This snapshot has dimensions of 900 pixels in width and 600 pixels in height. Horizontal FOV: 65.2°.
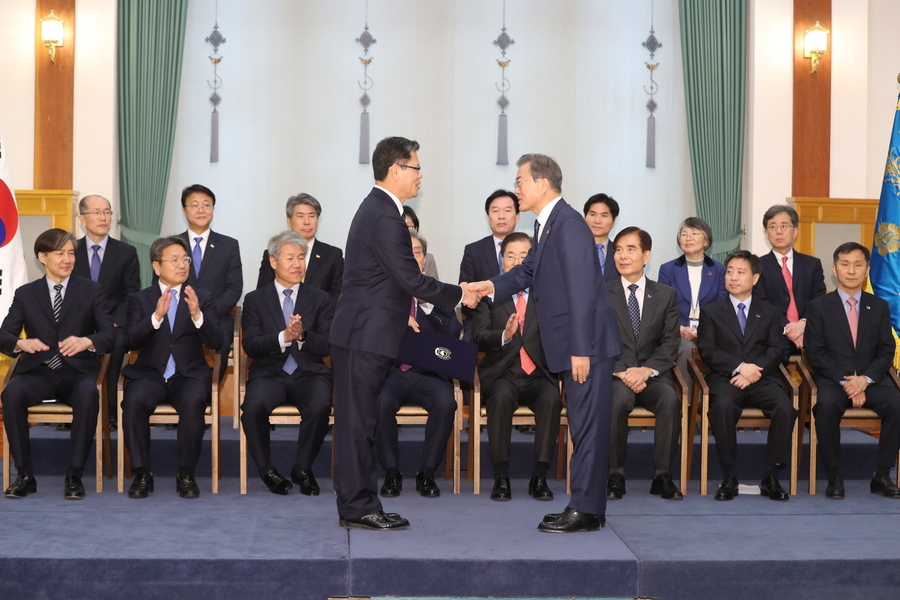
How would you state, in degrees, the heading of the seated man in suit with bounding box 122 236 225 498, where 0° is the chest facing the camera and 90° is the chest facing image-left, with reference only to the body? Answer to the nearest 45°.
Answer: approximately 0°

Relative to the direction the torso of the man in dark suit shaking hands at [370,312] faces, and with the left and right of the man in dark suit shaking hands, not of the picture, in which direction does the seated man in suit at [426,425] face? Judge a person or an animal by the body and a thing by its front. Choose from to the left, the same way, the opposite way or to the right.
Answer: to the right

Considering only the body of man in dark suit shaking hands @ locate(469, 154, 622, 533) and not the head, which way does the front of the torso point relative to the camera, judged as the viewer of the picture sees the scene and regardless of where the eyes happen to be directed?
to the viewer's left

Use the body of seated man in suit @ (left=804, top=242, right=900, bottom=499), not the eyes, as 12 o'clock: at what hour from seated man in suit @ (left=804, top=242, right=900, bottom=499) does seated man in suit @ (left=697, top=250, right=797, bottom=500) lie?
seated man in suit @ (left=697, top=250, right=797, bottom=500) is roughly at 2 o'clock from seated man in suit @ (left=804, top=242, right=900, bottom=499).

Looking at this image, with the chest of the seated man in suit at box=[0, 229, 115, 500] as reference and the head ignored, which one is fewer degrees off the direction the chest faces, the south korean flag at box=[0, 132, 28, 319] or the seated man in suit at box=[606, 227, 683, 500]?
the seated man in suit

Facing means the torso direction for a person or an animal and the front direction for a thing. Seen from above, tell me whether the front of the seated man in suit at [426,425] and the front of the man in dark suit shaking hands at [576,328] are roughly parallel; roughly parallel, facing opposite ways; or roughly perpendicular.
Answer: roughly perpendicular

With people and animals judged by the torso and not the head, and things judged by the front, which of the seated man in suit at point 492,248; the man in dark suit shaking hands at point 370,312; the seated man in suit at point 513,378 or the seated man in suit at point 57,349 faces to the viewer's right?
the man in dark suit shaking hands
